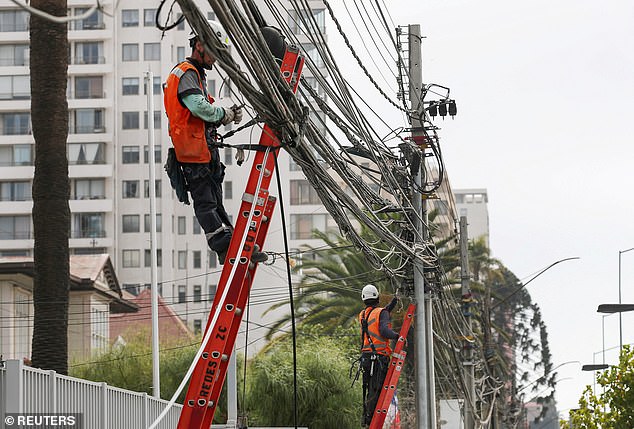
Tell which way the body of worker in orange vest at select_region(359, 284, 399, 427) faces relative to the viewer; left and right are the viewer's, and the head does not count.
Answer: facing away from the viewer and to the right of the viewer

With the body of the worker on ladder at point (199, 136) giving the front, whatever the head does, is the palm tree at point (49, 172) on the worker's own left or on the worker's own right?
on the worker's own left

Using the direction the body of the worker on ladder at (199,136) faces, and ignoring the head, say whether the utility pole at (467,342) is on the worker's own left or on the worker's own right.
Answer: on the worker's own left

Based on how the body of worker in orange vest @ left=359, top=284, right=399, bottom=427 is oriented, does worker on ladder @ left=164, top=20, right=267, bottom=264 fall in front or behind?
behind

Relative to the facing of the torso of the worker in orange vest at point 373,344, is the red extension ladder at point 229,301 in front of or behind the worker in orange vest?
behind

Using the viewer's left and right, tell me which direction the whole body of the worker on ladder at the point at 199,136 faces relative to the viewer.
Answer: facing to the right of the viewer

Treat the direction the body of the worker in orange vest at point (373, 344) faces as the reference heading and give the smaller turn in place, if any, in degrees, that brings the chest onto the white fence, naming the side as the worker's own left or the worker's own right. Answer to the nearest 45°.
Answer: approximately 180°

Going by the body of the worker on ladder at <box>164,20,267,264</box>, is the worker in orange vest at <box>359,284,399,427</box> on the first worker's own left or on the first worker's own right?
on the first worker's own left
